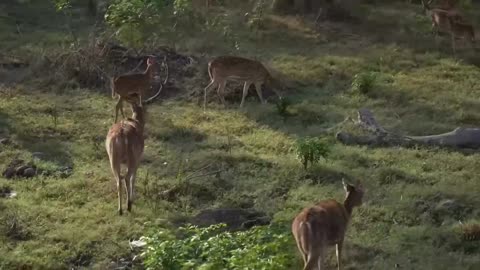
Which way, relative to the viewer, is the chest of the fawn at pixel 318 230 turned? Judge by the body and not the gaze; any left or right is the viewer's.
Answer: facing away from the viewer and to the right of the viewer

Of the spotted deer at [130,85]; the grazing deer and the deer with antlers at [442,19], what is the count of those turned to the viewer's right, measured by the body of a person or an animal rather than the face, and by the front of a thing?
2

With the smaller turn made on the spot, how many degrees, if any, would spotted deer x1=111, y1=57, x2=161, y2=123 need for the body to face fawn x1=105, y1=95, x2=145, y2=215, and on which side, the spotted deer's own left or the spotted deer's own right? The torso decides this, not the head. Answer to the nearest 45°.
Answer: approximately 90° to the spotted deer's own right

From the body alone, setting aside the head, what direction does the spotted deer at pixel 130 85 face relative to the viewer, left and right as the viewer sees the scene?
facing to the right of the viewer
